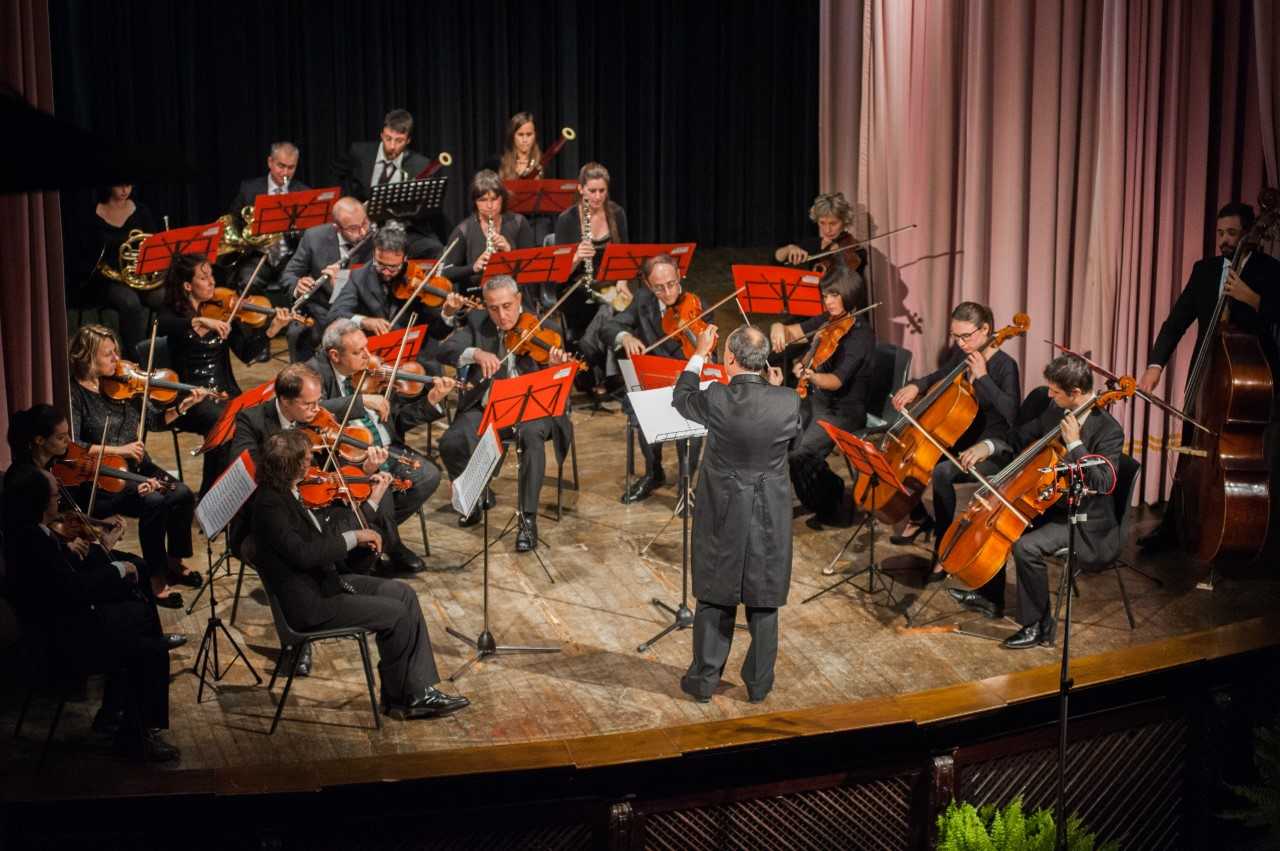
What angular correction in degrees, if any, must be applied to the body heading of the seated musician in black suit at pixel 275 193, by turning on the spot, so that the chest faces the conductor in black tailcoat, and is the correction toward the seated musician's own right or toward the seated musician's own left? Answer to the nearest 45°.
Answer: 0° — they already face them

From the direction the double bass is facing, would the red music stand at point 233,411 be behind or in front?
in front

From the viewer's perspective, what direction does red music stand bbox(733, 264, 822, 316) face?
away from the camera

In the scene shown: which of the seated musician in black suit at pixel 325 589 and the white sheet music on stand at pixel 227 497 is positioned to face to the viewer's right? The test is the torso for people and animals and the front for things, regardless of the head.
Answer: the seated musician in black suit

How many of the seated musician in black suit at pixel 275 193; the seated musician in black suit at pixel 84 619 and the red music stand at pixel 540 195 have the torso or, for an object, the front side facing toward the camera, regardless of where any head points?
1

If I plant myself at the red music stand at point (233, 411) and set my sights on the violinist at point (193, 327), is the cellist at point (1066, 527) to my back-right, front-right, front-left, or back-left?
back-right

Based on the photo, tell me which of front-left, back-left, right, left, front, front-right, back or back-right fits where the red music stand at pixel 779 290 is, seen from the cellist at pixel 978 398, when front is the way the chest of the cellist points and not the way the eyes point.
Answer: right

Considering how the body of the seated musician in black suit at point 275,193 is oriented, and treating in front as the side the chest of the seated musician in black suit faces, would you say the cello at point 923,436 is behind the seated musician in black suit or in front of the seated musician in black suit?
in front

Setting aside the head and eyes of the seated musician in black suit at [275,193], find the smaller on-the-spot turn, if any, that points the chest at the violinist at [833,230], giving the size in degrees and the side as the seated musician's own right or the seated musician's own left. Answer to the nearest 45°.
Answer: approximately 45° to the seated musician's own left

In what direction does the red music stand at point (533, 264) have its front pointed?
away from the camera

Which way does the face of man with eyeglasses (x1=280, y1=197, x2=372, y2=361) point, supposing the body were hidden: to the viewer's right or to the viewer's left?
to the viewer's right

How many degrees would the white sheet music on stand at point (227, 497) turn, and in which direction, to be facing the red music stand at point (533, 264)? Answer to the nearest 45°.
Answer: approximately 180°

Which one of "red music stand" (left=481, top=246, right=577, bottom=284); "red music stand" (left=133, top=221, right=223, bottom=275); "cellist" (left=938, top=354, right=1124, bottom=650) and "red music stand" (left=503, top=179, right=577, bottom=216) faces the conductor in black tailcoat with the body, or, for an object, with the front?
the cellist

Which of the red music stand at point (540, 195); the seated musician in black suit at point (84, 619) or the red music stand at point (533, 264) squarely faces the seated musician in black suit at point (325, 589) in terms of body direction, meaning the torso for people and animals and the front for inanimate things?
the seated musician in black suit at point (84, 619)

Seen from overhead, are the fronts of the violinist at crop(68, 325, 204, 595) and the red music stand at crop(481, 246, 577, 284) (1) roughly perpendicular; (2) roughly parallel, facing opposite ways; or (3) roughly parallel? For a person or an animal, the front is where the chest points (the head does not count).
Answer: roughly perpendicular

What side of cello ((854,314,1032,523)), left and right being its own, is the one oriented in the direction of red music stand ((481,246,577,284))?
right
